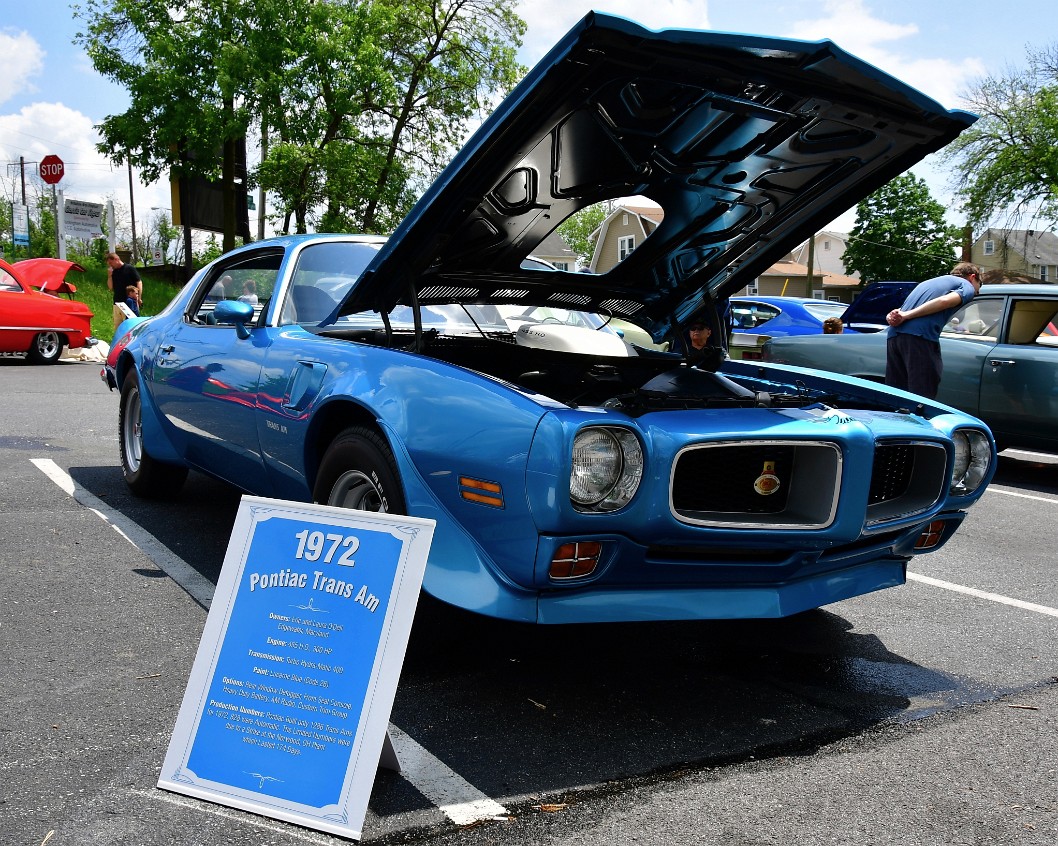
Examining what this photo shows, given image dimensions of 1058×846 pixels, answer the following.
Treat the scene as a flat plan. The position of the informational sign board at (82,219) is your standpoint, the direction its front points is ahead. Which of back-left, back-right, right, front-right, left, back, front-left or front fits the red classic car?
front

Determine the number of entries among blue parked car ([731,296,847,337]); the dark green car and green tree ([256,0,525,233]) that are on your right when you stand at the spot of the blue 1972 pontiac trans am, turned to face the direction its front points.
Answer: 0

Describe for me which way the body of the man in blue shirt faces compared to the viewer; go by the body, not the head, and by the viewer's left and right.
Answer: facing away from the viewer and to the right of the viewer

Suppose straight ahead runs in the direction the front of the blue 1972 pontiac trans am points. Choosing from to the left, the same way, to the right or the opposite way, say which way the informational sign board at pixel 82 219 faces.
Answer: the same way

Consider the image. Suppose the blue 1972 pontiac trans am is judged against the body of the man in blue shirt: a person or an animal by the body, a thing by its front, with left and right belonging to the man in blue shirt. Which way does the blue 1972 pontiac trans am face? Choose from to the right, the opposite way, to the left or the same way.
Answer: to the right

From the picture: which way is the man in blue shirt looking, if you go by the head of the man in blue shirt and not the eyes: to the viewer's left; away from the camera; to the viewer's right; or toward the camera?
to the viewer's right

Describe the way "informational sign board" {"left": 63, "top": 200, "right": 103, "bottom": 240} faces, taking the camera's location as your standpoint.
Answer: facing the viewer

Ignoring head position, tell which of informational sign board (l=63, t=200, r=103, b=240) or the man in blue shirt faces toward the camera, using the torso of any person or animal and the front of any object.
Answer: the informational sign board

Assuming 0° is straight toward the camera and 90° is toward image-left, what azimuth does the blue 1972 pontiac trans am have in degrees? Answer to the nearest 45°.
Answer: approximately 315°

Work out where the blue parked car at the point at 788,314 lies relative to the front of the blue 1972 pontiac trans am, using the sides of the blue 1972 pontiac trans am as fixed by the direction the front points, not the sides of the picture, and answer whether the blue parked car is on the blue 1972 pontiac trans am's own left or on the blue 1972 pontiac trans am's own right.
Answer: on the blue 1972 pontiac trans am's own left

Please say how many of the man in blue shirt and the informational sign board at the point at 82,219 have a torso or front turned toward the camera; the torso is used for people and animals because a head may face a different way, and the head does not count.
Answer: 1

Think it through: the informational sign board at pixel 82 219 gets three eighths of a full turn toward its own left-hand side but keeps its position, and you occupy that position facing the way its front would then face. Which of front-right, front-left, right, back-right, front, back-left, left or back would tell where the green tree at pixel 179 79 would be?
right
